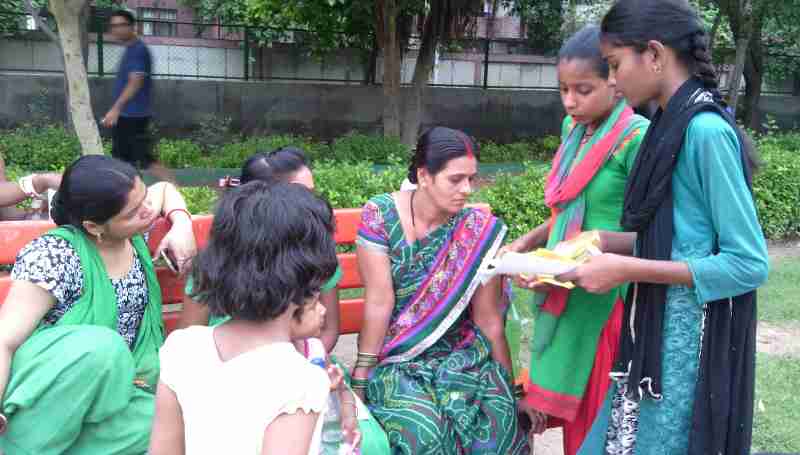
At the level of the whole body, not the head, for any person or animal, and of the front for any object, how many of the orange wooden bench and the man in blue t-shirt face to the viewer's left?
1

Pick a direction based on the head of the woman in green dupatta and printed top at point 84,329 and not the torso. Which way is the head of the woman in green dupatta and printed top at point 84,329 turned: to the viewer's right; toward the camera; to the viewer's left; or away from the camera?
to the viewer's right

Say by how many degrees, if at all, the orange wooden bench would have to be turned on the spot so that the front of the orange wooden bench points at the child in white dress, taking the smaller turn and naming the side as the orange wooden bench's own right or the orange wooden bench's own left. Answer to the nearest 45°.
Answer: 0° — it already faces them

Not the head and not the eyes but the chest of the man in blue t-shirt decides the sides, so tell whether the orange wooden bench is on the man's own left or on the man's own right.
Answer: on the man's own left

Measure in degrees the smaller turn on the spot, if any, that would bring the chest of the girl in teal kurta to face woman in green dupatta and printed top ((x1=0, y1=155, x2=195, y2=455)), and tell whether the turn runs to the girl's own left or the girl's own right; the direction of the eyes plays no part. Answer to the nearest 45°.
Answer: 0° — they already face them

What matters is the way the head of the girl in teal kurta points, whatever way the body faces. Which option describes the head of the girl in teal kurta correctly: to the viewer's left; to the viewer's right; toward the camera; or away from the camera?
to the viewer's left

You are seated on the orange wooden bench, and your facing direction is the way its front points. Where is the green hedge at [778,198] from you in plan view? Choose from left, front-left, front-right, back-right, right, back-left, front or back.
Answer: back-left

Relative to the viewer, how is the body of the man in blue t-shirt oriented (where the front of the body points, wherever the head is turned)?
to the viewer's left

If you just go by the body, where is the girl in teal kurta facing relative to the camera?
to the viewer's left
